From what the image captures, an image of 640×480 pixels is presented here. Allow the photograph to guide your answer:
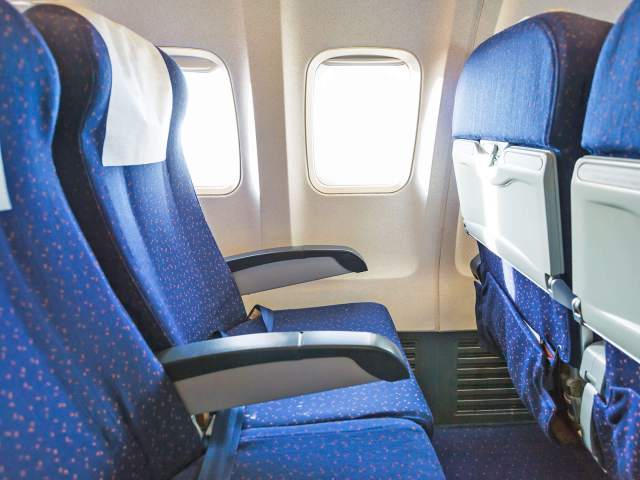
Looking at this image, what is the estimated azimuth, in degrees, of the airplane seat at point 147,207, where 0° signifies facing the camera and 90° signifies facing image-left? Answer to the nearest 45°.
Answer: approximately 315°
